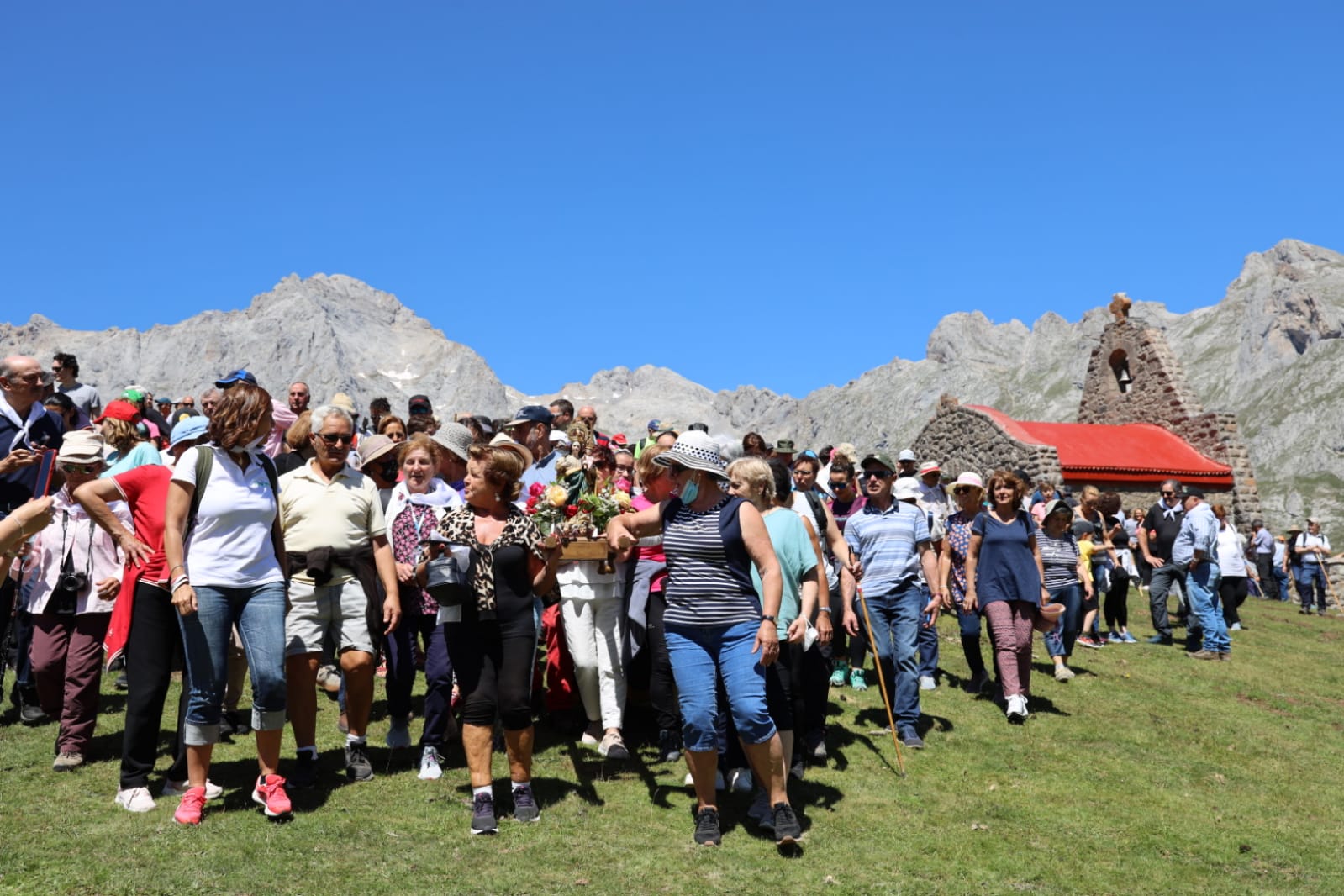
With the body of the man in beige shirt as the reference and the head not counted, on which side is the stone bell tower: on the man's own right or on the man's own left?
on the man's own left

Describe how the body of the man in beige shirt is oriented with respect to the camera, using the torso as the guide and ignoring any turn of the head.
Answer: toward the camera

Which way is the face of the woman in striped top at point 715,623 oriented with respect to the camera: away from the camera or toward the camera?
toward the camera

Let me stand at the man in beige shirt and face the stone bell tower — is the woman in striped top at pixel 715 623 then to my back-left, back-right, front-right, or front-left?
front-right

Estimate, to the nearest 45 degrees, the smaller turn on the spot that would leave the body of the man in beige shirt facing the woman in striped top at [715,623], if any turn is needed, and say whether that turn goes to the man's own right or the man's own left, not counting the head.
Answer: approximately 45° to the man's own left

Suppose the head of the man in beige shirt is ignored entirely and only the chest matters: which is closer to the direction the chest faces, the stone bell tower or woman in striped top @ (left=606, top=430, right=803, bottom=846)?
the woman in striped top
